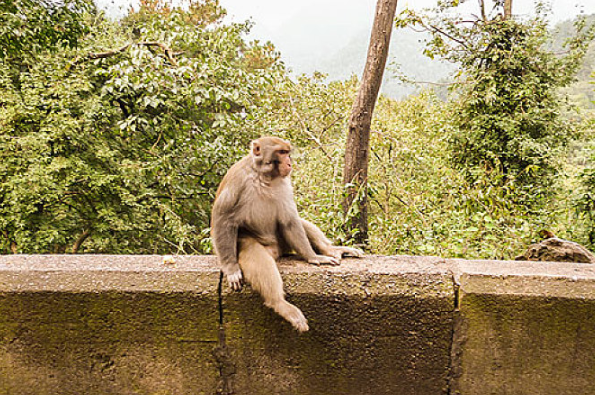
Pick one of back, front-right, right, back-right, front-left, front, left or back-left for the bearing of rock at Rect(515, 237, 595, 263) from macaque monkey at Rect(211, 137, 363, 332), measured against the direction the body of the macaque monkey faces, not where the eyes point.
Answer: front-left

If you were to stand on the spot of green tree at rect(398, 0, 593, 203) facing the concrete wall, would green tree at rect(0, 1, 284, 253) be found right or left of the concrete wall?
right

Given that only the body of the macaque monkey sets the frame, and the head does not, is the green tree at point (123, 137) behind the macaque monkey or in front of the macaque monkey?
behind

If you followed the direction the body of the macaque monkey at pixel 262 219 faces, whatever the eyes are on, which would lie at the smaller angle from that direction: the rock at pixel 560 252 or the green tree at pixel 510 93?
the rock

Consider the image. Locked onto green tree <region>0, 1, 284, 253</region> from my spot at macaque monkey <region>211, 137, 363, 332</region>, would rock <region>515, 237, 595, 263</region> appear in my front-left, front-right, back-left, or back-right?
back-right

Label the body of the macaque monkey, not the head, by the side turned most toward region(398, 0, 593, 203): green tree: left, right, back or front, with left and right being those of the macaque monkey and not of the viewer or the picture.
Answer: left

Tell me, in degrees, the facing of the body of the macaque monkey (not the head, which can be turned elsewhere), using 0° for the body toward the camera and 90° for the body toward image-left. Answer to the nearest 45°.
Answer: approximately 315°
